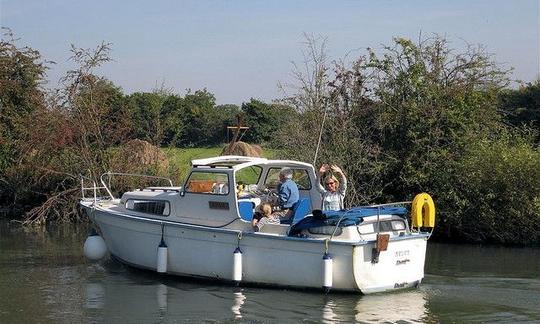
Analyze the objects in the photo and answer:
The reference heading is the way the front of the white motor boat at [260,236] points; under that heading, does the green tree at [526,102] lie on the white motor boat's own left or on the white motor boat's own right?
on the white motor boat's own right

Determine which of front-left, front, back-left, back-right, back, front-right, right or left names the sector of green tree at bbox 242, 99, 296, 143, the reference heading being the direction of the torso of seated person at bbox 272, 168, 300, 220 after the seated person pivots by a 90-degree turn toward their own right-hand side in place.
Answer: front

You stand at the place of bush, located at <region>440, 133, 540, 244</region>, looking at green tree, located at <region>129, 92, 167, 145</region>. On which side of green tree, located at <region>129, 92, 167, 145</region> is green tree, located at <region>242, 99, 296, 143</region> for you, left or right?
right

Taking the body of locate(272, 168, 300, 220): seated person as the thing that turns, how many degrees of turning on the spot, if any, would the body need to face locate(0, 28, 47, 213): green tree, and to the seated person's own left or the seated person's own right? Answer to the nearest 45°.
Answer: approximately 45° to the seated person's own right

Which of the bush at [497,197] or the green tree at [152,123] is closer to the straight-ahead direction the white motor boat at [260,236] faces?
the green tree

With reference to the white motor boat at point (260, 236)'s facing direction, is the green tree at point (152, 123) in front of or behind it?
in front

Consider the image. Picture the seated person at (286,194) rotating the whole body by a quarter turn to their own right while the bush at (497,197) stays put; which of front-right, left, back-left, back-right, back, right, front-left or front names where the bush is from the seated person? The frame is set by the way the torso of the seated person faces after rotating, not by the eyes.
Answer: front-right

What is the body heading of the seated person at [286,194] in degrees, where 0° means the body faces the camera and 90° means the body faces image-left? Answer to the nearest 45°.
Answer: approximately 90°

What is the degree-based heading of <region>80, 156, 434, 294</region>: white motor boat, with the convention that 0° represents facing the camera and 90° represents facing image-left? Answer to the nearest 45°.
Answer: approximately 135°

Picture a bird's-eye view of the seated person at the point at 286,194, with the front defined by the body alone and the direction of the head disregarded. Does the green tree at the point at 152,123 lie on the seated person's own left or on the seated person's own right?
on the seated person's own right

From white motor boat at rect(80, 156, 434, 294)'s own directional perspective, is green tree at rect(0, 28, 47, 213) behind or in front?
in front
